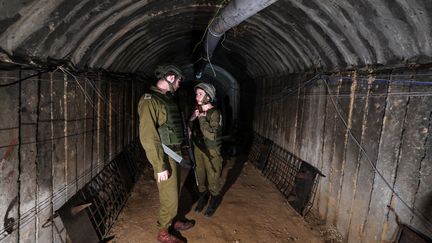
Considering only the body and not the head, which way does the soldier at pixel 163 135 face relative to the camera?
to the viewer's right

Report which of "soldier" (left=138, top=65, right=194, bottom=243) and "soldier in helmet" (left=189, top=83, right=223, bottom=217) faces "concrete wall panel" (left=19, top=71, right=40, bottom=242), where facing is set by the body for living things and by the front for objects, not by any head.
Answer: the soldier in helmet

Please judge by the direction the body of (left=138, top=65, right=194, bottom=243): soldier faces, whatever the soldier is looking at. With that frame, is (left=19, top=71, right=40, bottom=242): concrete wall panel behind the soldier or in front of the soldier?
behind

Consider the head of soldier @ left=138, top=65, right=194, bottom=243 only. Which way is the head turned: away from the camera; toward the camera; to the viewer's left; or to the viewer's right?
to the viewer's right

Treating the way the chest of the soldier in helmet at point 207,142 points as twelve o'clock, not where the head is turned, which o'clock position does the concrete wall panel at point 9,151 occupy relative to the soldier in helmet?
The concrete wall panel is roughly at 12 o'clock from the soldier in helmet.

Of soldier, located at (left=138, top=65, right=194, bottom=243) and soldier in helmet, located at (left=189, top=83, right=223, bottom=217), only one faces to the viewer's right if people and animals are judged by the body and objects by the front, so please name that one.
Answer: the soldier

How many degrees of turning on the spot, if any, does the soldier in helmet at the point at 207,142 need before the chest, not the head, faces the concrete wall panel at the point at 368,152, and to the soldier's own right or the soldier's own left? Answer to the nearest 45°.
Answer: approximately 90° to the soldier's own left

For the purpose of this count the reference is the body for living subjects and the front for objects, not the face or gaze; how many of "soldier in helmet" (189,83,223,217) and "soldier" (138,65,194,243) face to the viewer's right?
1

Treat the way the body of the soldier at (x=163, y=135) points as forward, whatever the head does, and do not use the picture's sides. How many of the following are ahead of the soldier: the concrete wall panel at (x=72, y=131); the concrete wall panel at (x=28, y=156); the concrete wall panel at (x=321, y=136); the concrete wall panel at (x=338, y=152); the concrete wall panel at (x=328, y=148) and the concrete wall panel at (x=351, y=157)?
4

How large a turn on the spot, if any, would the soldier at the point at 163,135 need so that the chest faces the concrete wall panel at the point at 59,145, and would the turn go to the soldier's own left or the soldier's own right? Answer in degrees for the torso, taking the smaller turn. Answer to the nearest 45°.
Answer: approximately 180°

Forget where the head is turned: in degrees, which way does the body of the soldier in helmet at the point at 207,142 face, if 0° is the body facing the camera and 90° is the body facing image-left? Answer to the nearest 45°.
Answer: approximately 45°

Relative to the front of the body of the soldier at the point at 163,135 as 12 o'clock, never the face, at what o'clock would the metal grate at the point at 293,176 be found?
The metal grate is roughly at 11 o'clock from the soldier.

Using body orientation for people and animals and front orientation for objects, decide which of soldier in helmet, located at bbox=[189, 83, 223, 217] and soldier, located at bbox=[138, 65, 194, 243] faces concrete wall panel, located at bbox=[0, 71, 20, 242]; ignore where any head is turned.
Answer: the soldier in helmet

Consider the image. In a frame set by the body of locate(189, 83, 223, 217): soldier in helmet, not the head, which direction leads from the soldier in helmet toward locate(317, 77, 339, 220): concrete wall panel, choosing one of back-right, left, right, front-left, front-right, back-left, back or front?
back-left
